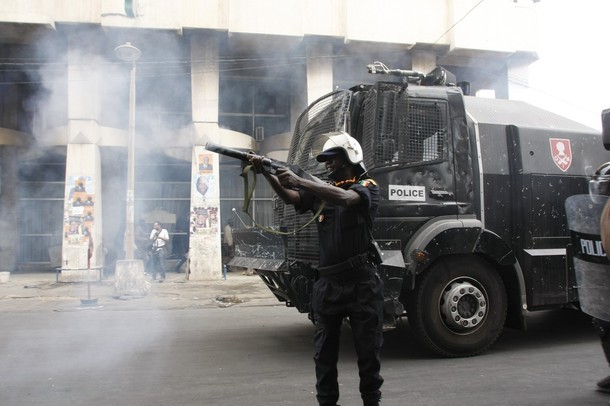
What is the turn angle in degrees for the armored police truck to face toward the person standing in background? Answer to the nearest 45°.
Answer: approximately 90° to its right

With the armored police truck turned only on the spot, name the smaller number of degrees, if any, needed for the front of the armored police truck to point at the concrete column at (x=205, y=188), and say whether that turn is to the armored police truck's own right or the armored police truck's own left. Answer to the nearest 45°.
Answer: approximately 90° to the armored police truck's own right

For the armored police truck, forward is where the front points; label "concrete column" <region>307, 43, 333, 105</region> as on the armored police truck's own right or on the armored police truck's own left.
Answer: on the armored police truck's own right

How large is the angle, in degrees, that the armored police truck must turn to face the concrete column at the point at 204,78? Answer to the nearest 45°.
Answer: approximately 90° to its right

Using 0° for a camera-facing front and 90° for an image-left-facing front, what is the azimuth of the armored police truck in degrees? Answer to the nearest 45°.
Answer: approximately 45°

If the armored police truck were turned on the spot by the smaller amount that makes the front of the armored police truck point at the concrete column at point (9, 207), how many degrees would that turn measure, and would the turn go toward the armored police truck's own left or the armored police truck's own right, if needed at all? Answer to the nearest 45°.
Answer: approximately 90° to the armored police truck's own right

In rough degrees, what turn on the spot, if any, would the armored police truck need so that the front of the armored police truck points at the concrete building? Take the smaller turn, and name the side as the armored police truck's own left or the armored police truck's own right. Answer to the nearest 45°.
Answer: approximately 90° to the armored police truck's own right

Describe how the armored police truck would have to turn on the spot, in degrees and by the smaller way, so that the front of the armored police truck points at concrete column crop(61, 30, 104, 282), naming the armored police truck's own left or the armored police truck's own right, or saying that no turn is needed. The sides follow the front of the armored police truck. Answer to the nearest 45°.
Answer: approximately 90° to the armored police truck's own right
